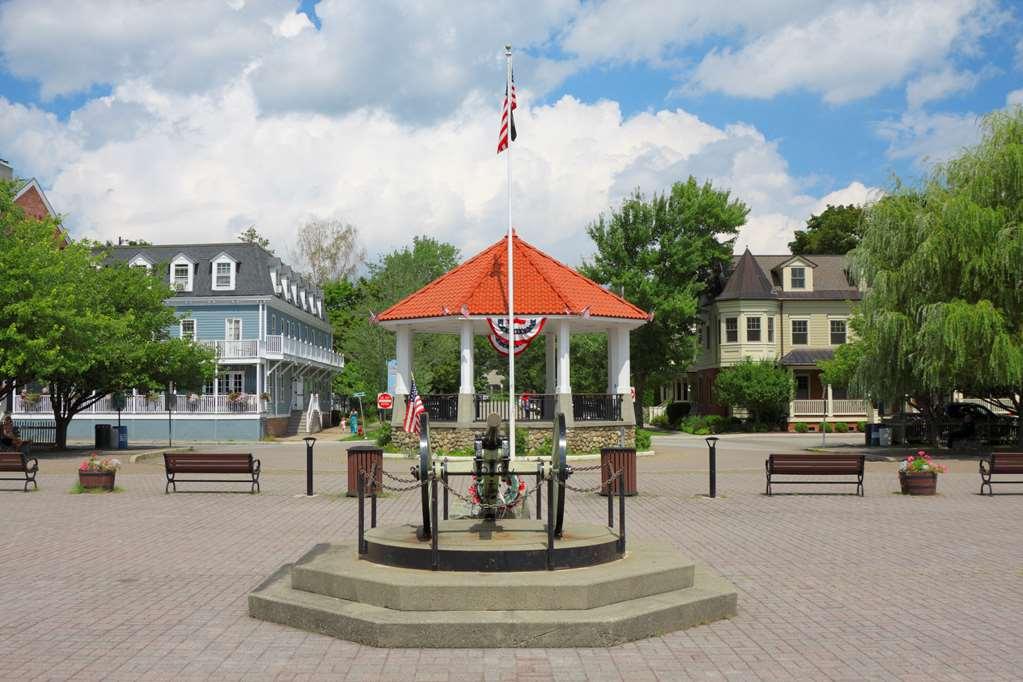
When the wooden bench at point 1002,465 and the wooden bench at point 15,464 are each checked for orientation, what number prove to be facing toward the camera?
2

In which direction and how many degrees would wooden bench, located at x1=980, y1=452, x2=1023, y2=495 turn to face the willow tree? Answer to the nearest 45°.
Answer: approximately 180°

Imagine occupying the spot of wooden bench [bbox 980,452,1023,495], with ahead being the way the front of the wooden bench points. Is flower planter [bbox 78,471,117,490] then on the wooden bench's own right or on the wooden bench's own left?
on the wooden bench's own right

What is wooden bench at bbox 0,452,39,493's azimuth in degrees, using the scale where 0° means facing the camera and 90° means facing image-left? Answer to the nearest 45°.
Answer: approximately 0°

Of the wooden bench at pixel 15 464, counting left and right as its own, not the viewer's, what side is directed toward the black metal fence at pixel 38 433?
back

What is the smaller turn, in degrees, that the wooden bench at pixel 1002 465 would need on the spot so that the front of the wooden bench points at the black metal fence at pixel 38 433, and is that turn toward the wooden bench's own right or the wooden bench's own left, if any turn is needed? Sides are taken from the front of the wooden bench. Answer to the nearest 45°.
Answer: approximately 90° to the wooden bench's own right

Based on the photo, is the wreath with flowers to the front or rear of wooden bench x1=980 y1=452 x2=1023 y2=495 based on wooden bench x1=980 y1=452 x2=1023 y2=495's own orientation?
to the front

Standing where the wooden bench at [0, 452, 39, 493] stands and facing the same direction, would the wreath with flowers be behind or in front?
in front

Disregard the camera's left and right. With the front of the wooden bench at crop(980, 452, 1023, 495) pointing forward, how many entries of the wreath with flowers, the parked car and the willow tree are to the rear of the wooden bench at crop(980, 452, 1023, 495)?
2
